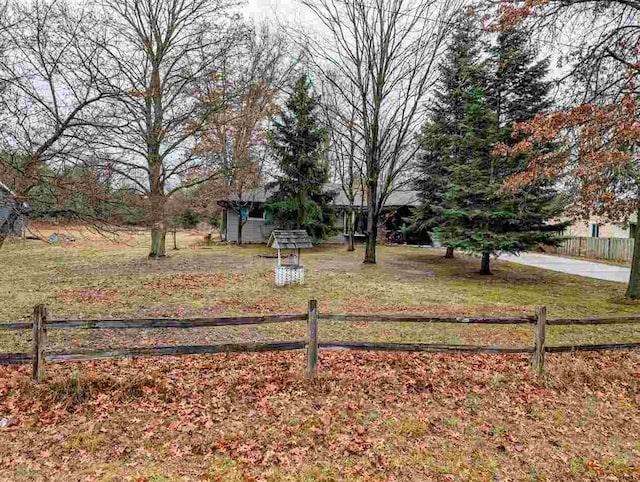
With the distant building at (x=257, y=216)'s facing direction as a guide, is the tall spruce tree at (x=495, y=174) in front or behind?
in front

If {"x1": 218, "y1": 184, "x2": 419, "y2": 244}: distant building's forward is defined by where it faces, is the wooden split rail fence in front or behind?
in front

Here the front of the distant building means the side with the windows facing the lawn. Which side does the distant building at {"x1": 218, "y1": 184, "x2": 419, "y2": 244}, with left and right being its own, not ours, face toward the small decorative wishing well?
front

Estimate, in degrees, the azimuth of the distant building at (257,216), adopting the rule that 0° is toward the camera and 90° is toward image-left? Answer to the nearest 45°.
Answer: approximately 0°

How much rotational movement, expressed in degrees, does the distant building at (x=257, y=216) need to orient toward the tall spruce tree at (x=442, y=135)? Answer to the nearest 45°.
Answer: approximately 45° to its left

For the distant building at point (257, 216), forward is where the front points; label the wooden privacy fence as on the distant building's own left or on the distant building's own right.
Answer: on the distant building's own left
